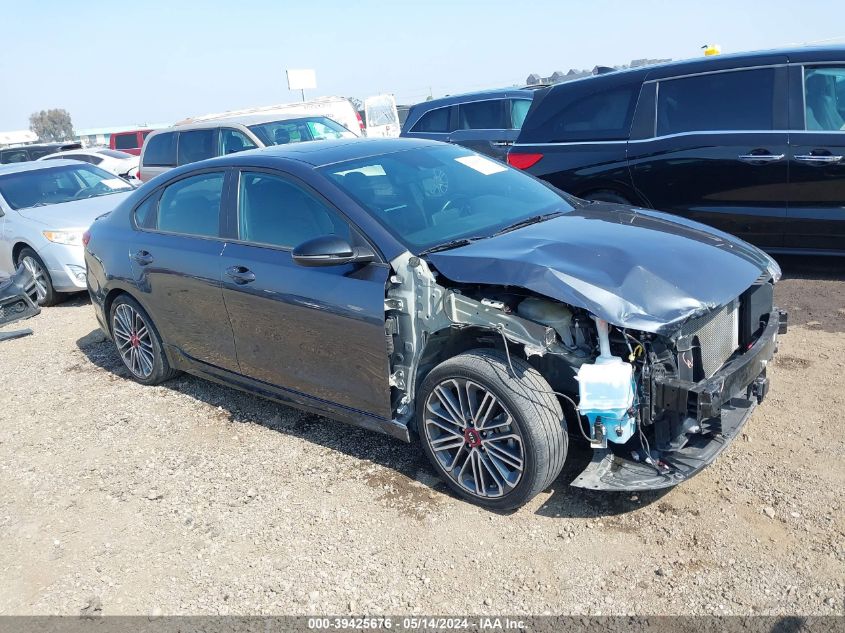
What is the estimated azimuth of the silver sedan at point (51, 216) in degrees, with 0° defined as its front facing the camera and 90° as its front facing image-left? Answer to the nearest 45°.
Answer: approximately 315°

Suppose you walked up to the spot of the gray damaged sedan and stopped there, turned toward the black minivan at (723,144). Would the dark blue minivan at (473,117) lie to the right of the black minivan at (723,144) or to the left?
left

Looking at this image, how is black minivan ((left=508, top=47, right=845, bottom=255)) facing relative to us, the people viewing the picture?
facing to the right of the viewer

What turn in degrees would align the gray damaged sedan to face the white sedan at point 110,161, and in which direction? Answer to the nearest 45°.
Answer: approximately 180°

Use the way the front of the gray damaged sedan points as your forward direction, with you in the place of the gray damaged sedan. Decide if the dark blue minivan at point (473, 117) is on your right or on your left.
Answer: on your left

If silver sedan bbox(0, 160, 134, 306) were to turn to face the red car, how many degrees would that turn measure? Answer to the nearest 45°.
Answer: approximately 135° to its left

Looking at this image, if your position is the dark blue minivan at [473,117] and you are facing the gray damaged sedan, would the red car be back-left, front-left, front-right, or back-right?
back-right

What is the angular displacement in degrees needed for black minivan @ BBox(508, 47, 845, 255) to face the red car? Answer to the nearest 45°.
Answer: approximately 135° to its left

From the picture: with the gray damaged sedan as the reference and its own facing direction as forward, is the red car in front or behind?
behind
